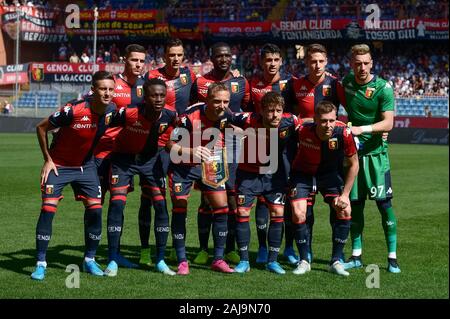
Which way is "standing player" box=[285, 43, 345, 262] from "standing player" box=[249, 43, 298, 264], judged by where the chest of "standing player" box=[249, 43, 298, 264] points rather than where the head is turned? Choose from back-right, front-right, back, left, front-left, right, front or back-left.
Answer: left

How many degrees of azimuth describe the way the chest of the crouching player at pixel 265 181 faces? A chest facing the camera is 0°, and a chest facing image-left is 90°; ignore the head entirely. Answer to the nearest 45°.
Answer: approximately 0°

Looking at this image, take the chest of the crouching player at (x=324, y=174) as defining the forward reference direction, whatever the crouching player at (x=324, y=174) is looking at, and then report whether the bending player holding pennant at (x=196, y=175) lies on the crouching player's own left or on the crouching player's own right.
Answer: on the crouching player's own right

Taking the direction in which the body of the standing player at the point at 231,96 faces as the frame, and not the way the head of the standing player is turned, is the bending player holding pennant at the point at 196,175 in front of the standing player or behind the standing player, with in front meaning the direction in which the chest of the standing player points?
in front

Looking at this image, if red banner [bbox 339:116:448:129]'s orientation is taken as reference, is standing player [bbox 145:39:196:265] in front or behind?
in front

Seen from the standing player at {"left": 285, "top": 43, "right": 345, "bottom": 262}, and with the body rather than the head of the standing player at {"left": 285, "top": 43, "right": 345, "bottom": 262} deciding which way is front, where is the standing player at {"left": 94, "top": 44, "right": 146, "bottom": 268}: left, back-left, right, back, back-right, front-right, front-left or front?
right

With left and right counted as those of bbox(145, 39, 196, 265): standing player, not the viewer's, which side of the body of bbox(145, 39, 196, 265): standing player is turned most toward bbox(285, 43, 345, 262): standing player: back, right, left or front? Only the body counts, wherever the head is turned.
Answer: left

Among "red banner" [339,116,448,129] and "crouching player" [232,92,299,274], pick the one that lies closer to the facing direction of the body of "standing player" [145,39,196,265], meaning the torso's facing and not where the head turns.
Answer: the crouching player

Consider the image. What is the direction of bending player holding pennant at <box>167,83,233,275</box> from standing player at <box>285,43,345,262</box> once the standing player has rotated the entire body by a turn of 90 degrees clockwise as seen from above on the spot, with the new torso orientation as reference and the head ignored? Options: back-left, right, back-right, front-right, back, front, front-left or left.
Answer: front-left

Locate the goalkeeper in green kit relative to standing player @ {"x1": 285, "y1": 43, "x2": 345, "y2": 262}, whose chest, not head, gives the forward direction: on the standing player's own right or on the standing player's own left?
on the standing player's own left
